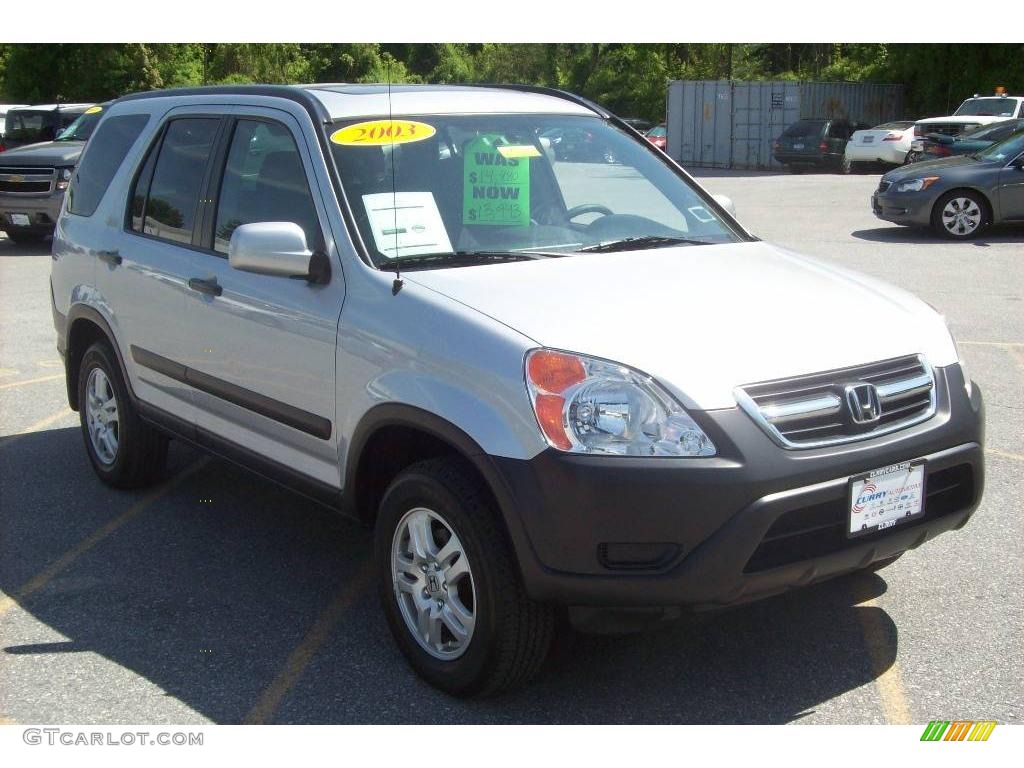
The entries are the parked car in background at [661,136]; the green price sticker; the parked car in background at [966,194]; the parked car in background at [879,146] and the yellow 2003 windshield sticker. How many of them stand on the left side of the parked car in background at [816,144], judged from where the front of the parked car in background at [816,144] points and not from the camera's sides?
1

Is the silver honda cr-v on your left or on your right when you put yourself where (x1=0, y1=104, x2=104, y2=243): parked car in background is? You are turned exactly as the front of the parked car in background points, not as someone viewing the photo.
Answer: on your left

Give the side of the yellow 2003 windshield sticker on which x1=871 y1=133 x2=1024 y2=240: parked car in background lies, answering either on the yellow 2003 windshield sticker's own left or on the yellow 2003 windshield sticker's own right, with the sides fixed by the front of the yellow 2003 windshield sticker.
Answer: on the yellow 2003 windshield sticker's own left

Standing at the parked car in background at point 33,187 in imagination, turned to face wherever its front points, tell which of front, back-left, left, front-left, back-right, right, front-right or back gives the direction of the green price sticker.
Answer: front-left

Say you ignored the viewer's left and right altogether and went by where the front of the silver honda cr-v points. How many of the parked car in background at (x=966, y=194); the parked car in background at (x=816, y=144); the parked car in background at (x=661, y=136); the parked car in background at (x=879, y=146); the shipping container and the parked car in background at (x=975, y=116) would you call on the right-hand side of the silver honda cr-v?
0

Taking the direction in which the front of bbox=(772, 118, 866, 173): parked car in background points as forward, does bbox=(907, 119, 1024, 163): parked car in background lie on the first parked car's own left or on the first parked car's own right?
on the first parked car's own right

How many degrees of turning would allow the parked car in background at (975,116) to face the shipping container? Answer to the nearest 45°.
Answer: approximately 90° to its right

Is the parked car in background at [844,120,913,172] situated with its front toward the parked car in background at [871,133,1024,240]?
no

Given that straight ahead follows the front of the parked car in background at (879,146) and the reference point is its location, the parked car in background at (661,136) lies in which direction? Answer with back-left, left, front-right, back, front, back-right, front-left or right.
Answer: left

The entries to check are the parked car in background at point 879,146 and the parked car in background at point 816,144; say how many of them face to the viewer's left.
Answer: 0

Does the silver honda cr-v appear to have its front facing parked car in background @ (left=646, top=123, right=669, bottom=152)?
no

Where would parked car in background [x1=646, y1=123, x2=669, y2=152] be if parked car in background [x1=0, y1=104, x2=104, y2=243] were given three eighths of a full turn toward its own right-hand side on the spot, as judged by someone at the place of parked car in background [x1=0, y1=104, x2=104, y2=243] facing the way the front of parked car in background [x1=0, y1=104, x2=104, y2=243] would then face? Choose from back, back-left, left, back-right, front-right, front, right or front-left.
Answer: front-right

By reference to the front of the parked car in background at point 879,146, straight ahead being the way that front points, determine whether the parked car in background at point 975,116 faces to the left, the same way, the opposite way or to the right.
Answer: the opposite way

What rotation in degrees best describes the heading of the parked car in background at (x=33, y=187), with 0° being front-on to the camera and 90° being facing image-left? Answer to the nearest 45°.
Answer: approximately 45°

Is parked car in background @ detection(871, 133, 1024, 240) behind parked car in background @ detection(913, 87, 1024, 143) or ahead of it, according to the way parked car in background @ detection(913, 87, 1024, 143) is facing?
ahead

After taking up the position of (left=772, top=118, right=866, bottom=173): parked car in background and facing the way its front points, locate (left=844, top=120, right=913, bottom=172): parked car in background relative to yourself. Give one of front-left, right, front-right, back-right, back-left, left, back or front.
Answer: right

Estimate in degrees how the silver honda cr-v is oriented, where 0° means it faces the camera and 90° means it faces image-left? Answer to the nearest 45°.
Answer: approximately 315°

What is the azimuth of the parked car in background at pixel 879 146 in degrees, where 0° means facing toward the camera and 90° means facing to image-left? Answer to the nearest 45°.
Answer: approximately 225°
